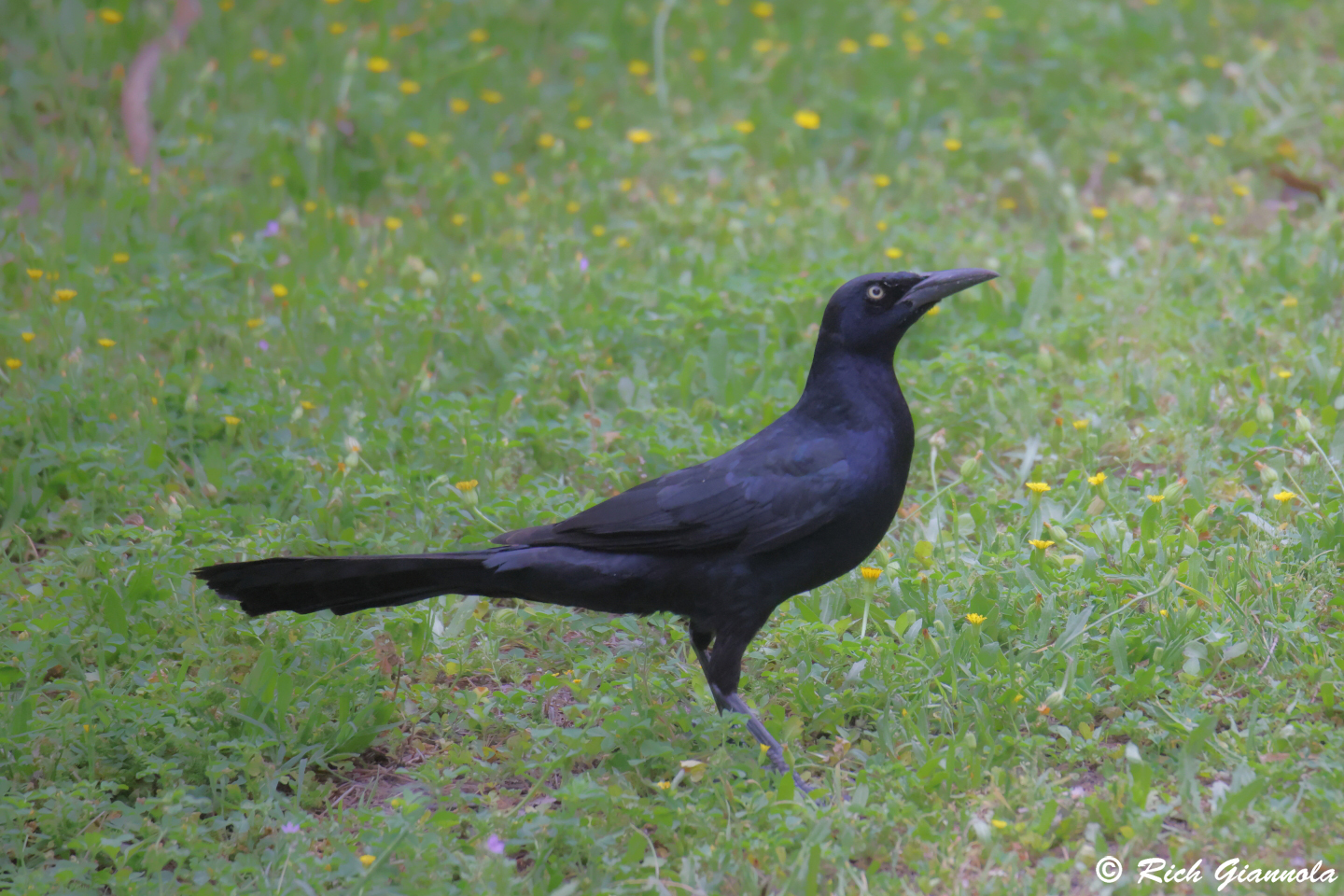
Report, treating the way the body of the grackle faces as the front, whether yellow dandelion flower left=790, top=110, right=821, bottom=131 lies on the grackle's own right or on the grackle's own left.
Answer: on the grackle's own left

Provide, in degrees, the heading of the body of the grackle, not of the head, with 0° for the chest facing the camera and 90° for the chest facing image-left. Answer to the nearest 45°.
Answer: approximately 270°
